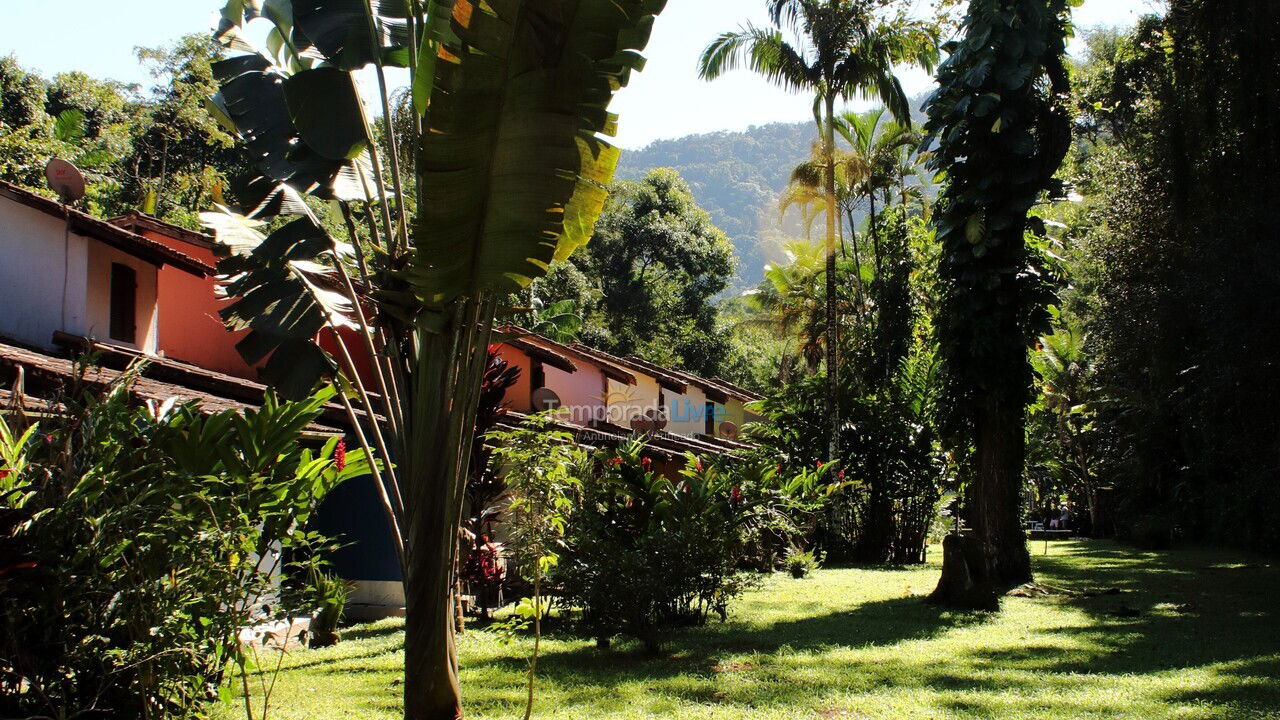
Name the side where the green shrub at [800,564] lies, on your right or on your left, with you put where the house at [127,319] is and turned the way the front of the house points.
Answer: on your left

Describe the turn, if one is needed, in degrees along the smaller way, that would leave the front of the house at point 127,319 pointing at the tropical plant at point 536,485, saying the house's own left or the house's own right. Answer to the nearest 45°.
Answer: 0° — it already faces it

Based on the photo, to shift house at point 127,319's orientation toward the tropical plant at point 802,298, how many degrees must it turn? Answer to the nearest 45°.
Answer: approximately 90° to its left

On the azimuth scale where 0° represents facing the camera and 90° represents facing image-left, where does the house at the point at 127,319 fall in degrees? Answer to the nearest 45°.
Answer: approximately 315°

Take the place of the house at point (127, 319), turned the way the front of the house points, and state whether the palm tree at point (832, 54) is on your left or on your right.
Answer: on your left

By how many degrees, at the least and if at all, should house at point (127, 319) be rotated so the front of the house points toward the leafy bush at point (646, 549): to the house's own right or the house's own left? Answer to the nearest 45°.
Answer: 0° — it already faces it
